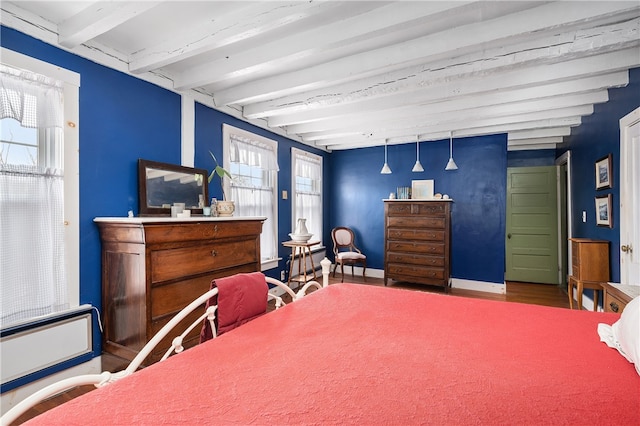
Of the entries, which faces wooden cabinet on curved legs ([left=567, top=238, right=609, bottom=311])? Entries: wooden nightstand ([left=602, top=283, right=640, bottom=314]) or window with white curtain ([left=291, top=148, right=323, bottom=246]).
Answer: the window with white curtain

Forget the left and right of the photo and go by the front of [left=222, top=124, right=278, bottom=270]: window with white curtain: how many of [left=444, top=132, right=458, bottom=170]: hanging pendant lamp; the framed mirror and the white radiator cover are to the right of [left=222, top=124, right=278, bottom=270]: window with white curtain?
2

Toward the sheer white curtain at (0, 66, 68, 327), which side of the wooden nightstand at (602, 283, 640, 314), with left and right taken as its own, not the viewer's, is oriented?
front

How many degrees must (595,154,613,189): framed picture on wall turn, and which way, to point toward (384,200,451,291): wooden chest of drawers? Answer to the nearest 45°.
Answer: approximately 45° to its right

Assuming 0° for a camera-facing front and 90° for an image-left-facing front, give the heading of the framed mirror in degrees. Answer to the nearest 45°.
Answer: approximately 315°

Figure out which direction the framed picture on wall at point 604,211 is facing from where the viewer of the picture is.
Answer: facing the viewer and to the left of the viewer

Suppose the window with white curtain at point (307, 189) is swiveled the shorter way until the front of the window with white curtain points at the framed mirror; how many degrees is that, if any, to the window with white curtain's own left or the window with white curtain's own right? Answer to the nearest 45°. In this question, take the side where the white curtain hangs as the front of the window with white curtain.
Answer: approximately 90° to the window with white curtain's own right

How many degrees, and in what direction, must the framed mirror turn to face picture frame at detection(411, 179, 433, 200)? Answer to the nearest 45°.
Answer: approximately 45° to its left

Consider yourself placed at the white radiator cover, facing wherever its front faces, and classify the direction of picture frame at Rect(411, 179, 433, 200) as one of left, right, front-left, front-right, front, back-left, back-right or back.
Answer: front-left

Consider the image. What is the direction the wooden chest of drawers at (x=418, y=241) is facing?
toward the camera

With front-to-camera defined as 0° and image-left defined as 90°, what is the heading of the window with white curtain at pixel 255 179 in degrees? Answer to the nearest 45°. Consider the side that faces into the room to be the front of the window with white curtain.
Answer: approximately 315°

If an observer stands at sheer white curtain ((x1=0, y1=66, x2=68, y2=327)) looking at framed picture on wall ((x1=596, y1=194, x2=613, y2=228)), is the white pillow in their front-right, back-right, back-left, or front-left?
front-right

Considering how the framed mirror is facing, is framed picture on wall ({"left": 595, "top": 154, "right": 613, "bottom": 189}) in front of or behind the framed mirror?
in front

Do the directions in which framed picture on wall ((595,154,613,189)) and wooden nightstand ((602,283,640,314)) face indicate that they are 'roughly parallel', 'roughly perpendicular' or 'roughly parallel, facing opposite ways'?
roughly parallel

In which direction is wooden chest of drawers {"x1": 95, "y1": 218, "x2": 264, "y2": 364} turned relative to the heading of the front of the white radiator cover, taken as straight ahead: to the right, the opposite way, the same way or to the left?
the same way

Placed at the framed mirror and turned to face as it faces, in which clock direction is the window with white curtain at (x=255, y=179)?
The window with white curtain is roughly at 9 o'clock from the framed mirror.

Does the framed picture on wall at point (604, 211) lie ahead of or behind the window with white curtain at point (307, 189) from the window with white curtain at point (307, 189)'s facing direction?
ahead

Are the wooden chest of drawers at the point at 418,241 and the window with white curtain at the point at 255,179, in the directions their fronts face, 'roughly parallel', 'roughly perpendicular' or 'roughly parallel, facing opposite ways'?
roughly perpendicular

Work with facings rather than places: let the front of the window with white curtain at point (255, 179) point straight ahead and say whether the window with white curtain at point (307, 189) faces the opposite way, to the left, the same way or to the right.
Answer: the same way

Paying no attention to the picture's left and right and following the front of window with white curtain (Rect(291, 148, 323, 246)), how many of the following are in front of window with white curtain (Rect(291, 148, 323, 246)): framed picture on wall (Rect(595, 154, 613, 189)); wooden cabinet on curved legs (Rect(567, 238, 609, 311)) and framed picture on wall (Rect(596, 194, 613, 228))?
3
